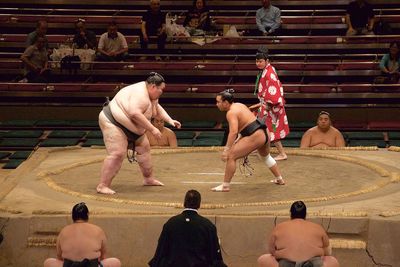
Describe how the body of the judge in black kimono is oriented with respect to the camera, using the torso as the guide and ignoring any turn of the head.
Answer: away from the camera

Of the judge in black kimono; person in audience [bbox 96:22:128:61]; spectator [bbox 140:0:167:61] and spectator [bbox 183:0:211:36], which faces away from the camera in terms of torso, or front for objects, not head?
the judge in black kimono

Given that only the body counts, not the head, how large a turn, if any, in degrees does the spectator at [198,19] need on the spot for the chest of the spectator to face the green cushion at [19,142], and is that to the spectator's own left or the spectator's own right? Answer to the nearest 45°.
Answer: approximately 45° to the spectator's own right

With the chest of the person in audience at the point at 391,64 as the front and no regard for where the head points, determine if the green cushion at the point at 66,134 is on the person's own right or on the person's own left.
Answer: on the person's own right

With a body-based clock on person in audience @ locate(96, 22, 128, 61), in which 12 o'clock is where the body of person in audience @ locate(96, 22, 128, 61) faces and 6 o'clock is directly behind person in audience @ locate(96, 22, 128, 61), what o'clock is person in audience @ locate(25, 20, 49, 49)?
person in audience @ locate(25, 20, 49, 49) is roughly at 3 o'clock from person in audience @ locate(96, 22, 128, 61).

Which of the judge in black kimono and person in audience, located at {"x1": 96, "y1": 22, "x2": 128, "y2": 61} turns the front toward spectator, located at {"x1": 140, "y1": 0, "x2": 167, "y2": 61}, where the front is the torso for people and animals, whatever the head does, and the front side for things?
the judge in black kimono

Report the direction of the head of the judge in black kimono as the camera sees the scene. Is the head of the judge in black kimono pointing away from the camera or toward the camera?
away from the camera

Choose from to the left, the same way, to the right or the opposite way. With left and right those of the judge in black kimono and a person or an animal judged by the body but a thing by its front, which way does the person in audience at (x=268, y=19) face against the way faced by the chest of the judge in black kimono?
the opposite way

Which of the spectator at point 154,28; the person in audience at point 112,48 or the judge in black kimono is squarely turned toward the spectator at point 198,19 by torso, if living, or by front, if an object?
the judge in black kimono

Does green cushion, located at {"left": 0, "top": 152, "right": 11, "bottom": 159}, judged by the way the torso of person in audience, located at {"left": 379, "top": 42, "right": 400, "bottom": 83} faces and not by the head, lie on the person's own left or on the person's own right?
on the person's own right

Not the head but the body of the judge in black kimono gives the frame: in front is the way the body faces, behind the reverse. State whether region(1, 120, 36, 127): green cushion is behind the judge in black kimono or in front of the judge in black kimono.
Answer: in front

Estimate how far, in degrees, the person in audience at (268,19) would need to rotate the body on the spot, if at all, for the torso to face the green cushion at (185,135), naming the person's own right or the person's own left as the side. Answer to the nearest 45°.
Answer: approximately 45° to the person's own right
